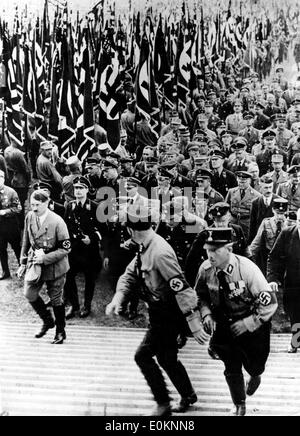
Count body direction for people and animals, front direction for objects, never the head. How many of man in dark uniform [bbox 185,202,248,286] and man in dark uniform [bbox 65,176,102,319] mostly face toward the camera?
2

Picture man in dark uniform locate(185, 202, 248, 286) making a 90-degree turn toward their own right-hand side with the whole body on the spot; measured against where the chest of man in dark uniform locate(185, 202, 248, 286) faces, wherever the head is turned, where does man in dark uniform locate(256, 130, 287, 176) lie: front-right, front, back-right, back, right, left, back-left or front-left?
back-right

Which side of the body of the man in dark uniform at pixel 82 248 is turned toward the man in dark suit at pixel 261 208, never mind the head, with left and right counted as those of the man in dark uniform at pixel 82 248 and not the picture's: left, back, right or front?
left

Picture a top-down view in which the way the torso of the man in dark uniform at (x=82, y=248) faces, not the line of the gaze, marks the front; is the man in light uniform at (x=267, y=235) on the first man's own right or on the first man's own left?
on the first man's own left

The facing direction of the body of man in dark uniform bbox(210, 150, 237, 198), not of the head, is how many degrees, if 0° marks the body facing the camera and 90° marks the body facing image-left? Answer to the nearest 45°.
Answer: approximately 45°

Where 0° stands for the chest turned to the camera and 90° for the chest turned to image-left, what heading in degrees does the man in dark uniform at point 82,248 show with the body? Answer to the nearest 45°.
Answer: approximately 0°
